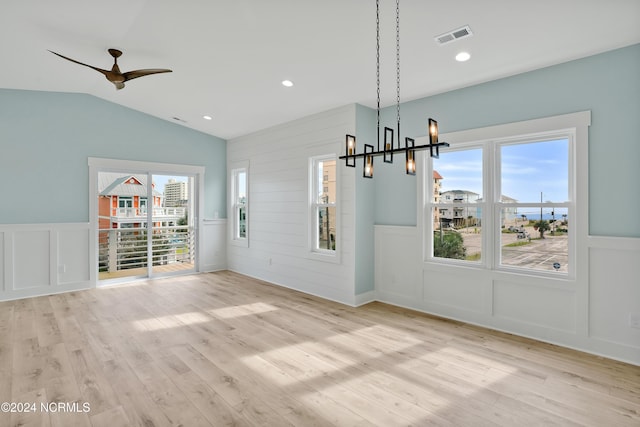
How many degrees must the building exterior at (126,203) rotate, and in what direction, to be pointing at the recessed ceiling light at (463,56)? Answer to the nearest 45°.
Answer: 0° — it already faces it

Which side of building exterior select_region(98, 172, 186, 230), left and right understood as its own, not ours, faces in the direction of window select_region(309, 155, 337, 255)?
front

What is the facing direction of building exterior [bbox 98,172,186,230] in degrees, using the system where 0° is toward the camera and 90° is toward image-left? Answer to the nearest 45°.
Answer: approximately 315°

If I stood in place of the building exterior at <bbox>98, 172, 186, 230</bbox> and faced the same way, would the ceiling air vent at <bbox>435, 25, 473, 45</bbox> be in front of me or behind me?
in front

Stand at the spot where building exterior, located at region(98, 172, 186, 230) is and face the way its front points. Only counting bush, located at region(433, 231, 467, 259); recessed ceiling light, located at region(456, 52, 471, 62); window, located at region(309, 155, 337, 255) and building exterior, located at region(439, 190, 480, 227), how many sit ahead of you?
4

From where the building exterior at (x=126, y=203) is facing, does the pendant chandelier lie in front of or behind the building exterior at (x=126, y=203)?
in front
